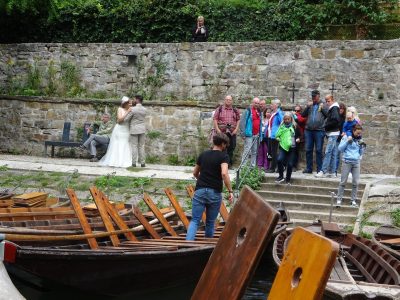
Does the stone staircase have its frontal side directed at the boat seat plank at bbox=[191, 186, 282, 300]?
yes

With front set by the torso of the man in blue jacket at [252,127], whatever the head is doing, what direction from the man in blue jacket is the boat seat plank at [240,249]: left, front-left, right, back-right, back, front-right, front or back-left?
front-right

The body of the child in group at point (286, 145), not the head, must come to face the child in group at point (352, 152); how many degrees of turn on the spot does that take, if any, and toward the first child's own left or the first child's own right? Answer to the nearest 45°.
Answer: approximately 45° to the first child's own left

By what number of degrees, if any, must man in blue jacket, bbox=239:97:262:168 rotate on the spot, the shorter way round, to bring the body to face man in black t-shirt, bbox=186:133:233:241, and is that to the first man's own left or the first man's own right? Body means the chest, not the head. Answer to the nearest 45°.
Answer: approximately 45° to the first man's own right

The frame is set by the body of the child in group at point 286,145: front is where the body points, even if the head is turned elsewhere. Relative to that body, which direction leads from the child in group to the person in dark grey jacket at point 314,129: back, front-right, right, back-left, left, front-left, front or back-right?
back-left

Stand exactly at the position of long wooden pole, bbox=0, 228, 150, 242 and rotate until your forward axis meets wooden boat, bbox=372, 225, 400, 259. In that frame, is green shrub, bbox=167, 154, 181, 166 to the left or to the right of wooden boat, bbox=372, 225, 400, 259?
left

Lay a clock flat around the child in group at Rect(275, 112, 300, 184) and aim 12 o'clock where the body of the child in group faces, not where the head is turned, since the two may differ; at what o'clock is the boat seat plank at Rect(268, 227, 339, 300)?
The boat seat plank is roughly at 12 o'clock from the child in group.
